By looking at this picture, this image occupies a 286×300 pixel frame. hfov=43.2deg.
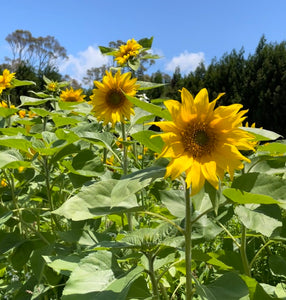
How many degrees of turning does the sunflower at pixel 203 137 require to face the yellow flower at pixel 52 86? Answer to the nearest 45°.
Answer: approximately 135° to its right

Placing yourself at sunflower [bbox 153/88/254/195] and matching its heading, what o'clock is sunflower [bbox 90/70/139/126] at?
sunflower [bbox 90/70/139/126] is roughly at 5 o'clock from sunflower [bbox 153/88/254/195].

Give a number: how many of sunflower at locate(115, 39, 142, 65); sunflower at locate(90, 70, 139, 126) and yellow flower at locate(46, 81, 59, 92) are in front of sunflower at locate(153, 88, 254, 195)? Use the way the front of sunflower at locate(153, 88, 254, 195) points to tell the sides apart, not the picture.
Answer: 0

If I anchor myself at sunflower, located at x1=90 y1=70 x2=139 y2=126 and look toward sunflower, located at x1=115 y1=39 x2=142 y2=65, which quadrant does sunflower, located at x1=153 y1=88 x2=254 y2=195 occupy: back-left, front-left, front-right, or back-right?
back-right

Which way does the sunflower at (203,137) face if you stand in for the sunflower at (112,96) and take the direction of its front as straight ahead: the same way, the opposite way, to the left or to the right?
the same way

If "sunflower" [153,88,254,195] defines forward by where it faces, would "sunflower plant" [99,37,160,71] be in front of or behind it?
behind

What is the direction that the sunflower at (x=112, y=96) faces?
toward the camera

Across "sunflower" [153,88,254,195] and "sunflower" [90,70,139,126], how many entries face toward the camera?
2

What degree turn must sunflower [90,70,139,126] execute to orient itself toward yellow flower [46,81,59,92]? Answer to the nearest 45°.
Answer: approximately 135° to its right
